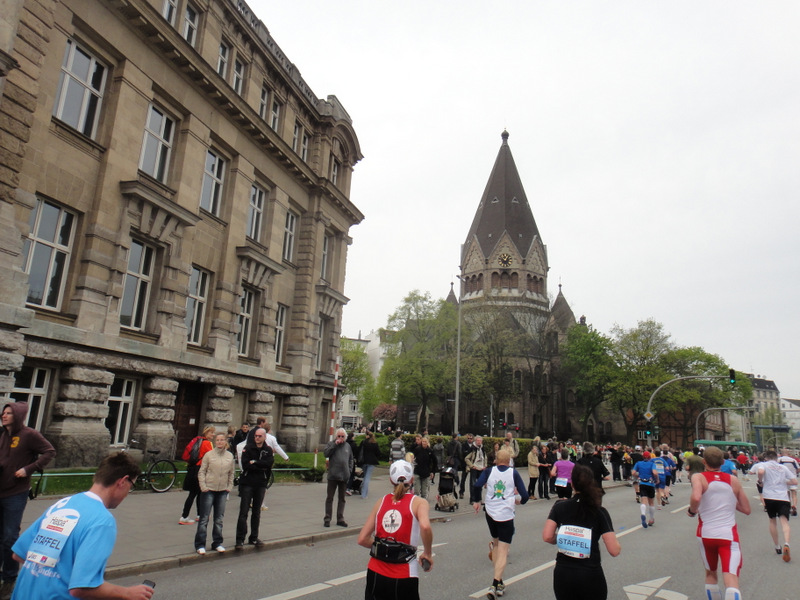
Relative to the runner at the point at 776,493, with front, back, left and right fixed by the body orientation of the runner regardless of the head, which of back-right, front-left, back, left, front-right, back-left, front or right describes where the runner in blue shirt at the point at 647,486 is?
front-left

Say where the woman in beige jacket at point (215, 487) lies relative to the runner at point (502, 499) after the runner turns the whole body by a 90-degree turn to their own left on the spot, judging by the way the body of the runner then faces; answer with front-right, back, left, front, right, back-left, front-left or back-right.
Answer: front

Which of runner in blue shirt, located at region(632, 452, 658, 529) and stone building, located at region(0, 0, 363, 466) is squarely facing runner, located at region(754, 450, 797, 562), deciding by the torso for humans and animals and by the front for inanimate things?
the stone building

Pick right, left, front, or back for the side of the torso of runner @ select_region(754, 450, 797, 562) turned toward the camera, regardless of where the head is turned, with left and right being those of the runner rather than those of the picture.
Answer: back

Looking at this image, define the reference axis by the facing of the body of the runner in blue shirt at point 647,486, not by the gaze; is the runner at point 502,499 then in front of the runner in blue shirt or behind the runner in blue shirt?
behind

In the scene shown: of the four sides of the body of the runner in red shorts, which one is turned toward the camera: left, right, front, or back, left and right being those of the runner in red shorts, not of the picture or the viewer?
back

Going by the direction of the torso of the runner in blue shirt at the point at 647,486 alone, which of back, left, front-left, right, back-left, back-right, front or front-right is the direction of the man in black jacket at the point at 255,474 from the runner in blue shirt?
back-left

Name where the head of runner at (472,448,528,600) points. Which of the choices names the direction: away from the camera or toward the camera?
away from the camera

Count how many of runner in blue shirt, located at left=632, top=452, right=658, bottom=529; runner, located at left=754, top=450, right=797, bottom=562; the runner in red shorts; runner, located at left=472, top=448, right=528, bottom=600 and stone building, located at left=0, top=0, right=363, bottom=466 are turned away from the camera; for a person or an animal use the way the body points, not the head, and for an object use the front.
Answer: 4

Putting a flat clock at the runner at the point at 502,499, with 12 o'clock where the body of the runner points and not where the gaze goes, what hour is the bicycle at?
The bicycle is roughly at 10 o'clock from the runner.

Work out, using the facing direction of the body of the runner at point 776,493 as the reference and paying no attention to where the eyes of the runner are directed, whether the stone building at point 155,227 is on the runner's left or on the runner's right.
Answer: on the runner's left

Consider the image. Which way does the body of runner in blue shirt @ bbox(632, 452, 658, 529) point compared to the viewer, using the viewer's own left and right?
facing away from the viewer

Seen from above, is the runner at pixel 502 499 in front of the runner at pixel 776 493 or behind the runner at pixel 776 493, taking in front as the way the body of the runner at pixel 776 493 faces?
behind

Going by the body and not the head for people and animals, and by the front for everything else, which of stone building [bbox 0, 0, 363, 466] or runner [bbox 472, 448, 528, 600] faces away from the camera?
the runner

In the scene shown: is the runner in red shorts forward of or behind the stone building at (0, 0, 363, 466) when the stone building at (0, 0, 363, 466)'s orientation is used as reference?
forward

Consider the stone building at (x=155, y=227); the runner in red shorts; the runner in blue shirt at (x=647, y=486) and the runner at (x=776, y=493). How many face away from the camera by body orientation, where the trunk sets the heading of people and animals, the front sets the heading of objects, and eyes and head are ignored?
3

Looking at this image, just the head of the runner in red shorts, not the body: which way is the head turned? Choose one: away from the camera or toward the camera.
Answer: away from the camera

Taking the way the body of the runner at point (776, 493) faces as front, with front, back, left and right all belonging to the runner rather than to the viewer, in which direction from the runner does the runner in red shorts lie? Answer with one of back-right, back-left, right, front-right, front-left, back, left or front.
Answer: back

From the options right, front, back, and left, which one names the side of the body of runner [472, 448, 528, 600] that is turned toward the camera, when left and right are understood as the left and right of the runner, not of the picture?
back

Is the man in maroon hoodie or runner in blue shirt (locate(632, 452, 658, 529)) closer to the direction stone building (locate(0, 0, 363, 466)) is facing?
the runner in blue shirt

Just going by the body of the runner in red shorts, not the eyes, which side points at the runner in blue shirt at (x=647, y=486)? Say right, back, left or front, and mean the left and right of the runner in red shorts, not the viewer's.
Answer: front
